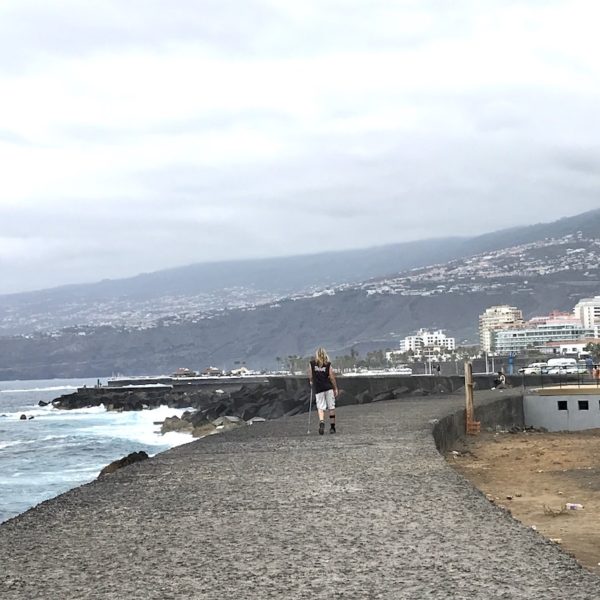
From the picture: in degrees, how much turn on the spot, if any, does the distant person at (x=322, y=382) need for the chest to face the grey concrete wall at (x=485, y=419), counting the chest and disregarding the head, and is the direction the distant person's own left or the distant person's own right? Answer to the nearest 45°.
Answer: approximately 45° to the distant person's own right

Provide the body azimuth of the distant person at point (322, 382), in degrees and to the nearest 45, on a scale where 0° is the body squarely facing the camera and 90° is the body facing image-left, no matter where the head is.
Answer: approximately 180°

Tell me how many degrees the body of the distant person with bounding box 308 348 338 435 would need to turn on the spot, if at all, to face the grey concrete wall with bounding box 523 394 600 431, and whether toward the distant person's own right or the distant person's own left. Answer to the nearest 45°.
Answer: approximately 45° to the distant person's own right

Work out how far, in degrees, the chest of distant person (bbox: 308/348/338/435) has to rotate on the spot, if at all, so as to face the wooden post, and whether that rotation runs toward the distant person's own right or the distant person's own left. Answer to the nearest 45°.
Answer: approximately 45° to the distant person's own right
